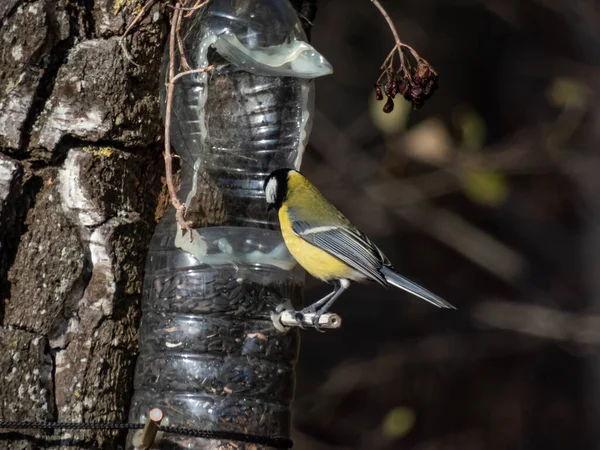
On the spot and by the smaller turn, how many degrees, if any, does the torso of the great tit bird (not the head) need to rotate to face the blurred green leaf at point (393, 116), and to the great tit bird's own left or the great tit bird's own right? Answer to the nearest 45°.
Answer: approximately 90° to the great tit bird's own right

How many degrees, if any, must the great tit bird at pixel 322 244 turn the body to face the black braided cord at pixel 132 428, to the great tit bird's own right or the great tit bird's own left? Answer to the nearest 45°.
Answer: approximately 45° to the great tit bird's own left

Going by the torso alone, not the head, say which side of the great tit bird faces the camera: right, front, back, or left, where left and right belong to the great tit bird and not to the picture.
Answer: left

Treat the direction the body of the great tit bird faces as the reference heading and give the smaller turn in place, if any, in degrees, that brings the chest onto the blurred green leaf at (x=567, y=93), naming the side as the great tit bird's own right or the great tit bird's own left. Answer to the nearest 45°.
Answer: approximately 135° to the great tit bird's own right

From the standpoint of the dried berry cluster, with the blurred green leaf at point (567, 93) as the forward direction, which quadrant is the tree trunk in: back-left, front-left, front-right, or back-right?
back-left
